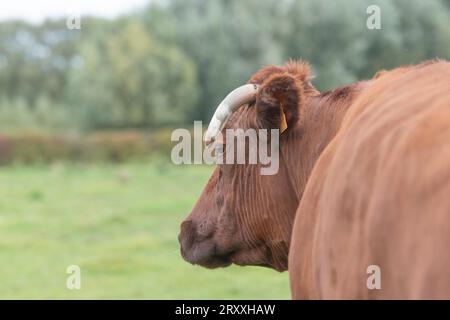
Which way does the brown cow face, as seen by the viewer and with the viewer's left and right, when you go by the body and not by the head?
facing away from the viewer and to the left of the viewer

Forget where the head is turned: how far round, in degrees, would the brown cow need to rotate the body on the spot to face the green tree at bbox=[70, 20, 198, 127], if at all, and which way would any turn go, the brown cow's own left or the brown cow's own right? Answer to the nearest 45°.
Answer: approximately 45° to the brown cow's own right
